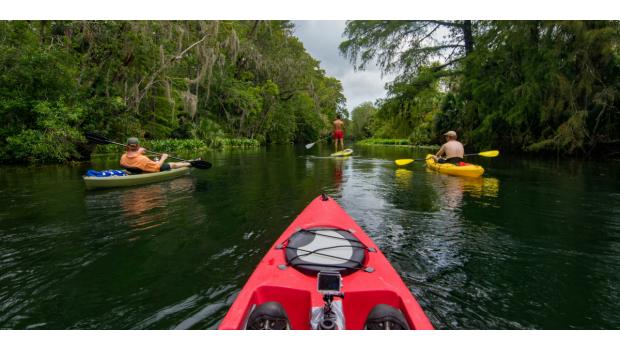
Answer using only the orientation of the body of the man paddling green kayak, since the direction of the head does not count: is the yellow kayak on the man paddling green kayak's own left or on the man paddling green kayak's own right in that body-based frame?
on the man paddling green kayak's own right

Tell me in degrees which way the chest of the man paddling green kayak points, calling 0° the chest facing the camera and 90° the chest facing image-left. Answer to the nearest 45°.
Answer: approximately 225°
